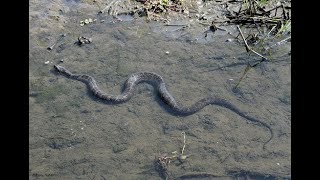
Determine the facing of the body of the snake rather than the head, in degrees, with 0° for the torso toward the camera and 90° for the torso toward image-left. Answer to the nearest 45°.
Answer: approximately 135°
